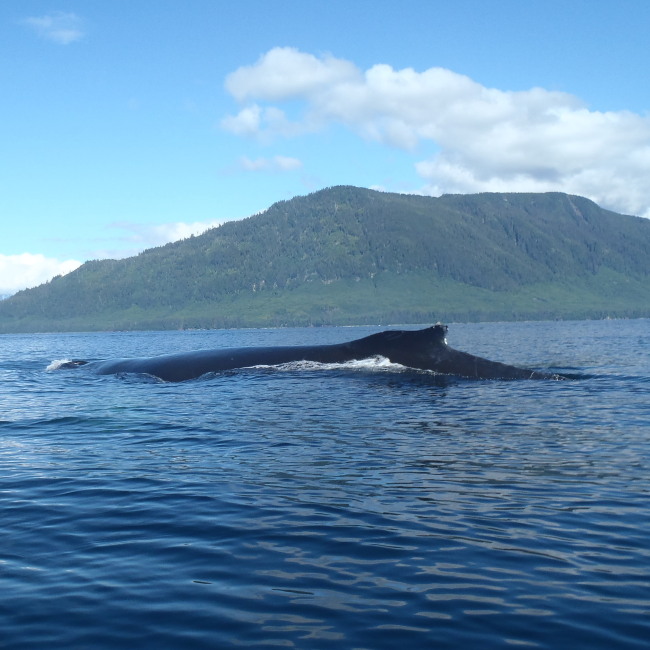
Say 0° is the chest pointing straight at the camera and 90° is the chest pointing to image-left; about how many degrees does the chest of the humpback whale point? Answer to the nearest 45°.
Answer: approximately 90°
